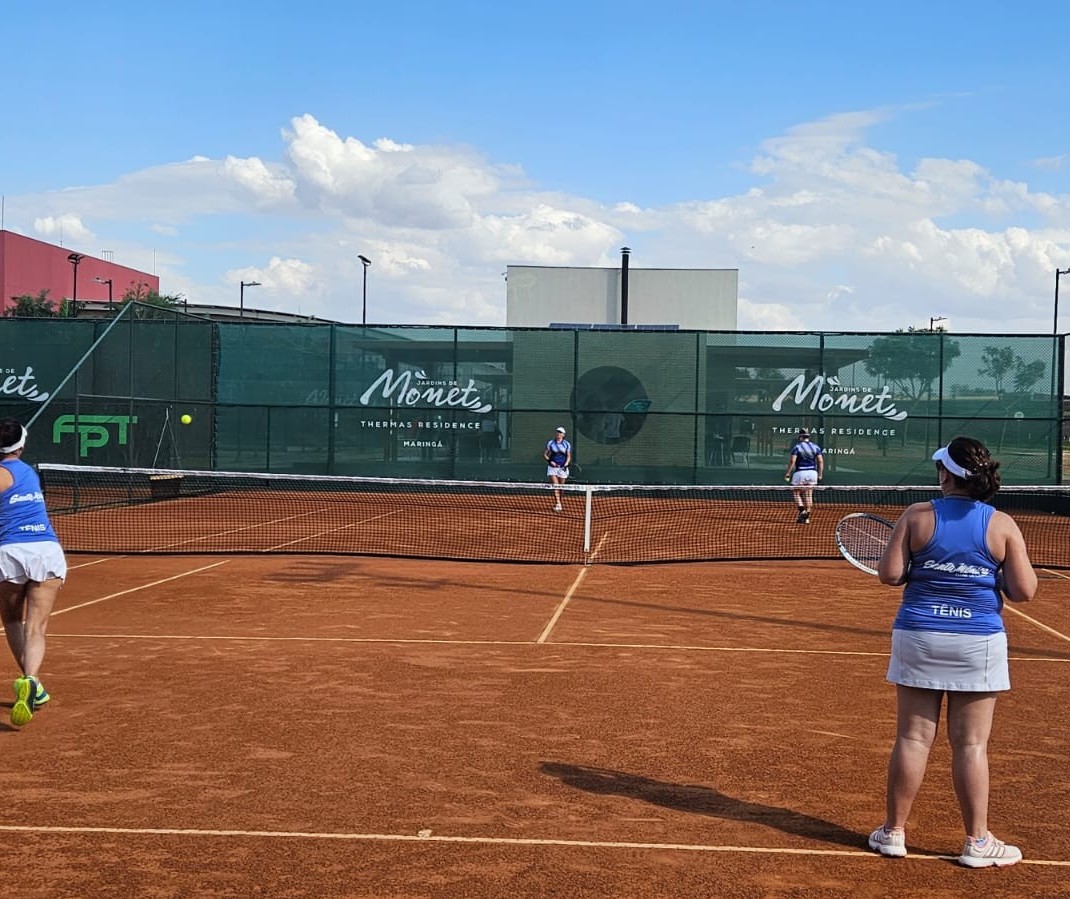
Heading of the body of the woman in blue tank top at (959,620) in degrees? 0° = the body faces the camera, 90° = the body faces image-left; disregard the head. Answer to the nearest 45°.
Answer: approximately 180°

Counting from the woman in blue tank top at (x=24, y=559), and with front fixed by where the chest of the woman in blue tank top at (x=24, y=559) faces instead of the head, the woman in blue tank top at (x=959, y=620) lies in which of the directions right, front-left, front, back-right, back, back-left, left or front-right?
back-right

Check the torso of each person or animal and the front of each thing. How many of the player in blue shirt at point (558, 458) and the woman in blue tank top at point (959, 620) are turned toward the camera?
1

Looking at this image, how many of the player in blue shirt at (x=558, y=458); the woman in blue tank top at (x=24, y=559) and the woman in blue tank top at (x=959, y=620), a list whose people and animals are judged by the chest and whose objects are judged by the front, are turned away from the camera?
2

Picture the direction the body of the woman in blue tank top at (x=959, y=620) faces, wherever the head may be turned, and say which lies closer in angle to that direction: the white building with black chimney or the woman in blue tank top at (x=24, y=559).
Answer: the white building with black chimney

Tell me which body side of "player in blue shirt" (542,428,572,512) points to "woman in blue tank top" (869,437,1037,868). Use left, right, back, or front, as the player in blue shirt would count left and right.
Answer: front

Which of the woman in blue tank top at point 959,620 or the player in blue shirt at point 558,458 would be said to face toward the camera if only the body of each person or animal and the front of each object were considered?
the player in blue shirt

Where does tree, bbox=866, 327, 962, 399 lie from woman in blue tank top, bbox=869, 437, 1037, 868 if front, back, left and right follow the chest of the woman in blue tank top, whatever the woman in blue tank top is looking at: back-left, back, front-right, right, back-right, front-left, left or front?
front

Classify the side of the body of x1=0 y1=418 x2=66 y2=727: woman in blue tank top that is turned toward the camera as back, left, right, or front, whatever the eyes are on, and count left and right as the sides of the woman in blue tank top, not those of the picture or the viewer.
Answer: back

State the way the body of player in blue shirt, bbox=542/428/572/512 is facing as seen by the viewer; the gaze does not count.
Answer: toward the camera

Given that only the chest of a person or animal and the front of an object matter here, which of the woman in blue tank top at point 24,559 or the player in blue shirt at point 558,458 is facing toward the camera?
the player in blue shirt

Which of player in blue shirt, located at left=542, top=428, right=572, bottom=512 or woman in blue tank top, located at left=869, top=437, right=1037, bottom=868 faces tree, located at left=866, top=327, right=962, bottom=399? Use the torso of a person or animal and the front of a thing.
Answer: the woman in blue tank top

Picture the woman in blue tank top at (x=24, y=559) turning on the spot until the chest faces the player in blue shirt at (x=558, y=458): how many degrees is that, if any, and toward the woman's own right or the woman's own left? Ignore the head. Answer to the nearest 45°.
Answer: approximately 45° to the woman's own right

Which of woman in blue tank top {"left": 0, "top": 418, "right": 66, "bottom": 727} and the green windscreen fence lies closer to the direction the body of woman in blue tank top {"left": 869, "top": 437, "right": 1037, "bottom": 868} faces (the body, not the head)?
the green windscreen fence

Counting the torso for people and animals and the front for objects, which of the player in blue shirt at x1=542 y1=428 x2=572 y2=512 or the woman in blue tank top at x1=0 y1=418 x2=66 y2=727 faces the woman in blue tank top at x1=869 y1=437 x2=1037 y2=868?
the player in blue shirt
